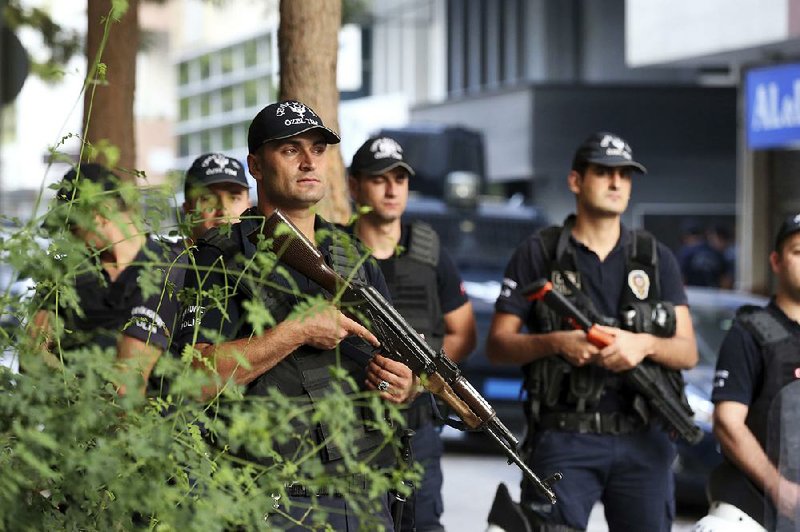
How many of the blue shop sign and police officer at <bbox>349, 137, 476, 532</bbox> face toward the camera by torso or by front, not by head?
2

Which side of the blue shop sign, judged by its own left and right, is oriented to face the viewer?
front

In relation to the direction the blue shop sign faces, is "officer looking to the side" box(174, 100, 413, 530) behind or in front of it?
in front

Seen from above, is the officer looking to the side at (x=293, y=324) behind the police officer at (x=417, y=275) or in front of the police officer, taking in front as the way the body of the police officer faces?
in front

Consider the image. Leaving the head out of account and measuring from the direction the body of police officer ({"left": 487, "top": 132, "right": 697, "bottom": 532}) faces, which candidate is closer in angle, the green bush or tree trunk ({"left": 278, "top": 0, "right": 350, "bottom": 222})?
the green bush

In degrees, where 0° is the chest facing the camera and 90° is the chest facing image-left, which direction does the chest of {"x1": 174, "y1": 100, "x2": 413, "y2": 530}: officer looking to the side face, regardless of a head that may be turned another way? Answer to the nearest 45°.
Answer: approximately 315°

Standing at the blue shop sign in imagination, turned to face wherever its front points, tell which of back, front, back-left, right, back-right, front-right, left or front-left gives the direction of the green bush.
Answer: front

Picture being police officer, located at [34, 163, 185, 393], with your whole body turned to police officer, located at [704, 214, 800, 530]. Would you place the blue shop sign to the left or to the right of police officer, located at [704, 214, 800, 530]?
left

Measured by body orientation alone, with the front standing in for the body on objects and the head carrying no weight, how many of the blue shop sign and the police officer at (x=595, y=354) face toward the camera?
2

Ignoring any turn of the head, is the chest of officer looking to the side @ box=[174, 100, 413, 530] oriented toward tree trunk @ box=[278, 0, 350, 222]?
no

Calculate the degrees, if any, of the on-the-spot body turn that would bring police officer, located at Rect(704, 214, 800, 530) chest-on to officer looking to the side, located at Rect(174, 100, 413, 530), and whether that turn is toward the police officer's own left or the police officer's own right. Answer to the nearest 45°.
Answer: approximately 90° to the police officer's own right

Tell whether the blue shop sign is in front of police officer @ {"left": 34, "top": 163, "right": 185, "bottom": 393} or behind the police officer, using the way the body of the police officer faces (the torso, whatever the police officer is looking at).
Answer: behind

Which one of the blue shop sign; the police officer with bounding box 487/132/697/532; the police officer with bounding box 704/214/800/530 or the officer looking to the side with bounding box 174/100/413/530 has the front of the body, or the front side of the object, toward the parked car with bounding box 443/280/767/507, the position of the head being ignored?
the blue shop sign
